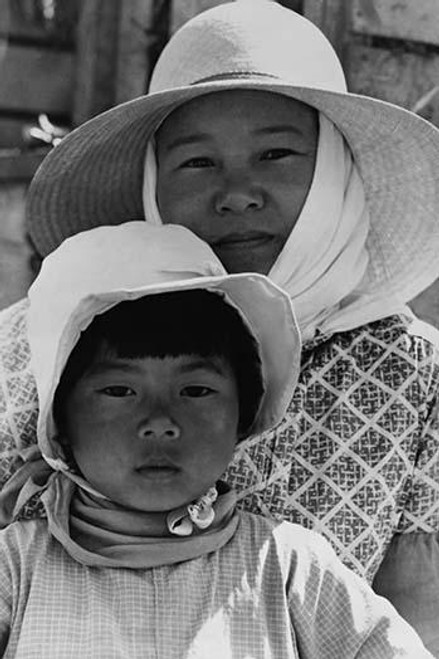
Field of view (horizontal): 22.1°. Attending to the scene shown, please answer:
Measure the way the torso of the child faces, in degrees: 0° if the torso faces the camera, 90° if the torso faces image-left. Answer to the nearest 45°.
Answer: approximately 0°

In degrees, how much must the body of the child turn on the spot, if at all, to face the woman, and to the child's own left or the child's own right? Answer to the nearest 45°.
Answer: approximately 180°
